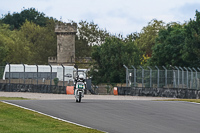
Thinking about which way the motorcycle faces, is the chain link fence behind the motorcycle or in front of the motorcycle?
behind

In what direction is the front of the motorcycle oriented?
toward the camera

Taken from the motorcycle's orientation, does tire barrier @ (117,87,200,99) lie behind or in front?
behind
